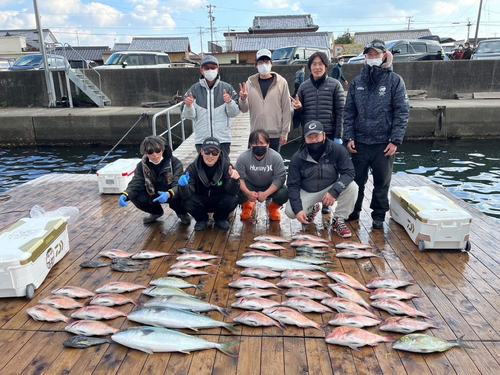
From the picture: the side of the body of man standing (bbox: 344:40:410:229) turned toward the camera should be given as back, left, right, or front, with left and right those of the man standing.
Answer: front

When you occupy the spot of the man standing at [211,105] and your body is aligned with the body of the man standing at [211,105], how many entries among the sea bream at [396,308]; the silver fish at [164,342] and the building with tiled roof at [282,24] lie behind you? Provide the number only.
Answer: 1

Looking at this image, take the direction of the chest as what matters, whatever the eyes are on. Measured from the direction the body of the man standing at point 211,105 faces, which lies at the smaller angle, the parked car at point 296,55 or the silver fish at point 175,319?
the silver fish

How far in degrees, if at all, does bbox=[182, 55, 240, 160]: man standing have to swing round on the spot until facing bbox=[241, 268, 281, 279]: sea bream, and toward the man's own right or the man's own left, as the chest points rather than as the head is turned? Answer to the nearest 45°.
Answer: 0° — they already face it

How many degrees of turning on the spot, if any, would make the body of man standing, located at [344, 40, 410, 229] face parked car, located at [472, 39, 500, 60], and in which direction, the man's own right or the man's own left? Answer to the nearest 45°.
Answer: approximately 180°

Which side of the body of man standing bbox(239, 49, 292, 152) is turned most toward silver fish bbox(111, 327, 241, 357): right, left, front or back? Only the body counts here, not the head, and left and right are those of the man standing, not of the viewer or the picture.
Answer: front

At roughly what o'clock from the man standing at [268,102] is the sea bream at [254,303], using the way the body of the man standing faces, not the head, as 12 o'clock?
The sea bream is roughly at 12 o'clock from the man standing.

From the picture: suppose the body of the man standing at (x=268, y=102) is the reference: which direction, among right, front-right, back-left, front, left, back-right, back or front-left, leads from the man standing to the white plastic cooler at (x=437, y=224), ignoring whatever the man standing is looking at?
front-left

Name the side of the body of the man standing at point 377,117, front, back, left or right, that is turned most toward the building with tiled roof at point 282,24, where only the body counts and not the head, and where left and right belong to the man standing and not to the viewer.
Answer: back

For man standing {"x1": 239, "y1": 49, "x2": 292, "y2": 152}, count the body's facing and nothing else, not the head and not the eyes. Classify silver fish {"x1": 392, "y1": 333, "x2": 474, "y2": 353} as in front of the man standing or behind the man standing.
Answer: in front

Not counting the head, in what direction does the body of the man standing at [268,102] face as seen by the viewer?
toward the camera

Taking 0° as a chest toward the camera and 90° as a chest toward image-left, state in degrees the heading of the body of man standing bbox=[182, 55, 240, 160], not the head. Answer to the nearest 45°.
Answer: approximately 0°

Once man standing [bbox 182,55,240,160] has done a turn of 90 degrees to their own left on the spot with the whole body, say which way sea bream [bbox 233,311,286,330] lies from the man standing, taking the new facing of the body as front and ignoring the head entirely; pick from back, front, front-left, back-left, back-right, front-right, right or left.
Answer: right

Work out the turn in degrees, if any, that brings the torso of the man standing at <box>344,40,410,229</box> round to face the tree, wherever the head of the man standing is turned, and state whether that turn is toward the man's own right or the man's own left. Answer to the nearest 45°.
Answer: approximately 180°

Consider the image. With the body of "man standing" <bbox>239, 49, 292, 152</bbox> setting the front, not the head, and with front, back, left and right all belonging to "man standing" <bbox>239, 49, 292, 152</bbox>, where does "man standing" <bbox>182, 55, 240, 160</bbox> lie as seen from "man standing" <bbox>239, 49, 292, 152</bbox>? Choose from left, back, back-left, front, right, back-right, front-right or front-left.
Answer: right

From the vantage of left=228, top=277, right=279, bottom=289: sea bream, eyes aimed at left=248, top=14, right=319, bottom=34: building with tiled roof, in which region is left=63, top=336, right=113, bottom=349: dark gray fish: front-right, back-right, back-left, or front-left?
back-left

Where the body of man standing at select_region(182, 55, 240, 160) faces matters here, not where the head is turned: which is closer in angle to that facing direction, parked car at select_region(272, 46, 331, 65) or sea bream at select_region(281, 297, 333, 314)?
the sea bream

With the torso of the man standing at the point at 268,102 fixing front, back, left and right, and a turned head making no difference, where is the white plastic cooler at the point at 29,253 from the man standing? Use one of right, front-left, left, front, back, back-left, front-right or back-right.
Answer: front-right
